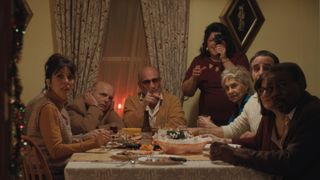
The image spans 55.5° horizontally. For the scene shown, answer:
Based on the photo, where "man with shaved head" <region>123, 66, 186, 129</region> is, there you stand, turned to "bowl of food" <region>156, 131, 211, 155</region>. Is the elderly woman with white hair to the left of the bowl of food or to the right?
left

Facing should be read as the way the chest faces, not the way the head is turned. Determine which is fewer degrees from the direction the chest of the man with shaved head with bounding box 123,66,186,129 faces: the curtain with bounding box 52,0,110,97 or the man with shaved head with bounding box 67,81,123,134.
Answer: the man with shaved head

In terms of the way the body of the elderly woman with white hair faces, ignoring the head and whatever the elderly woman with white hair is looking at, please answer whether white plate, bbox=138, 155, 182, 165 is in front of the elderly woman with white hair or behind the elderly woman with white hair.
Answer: in front

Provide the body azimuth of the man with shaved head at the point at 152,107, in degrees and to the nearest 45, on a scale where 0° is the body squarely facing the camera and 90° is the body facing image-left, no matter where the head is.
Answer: approximately 0°

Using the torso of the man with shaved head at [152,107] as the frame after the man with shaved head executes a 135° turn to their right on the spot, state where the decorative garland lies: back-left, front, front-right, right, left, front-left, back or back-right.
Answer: back-left

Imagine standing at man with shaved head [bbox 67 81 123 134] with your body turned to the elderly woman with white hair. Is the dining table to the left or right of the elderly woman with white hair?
right

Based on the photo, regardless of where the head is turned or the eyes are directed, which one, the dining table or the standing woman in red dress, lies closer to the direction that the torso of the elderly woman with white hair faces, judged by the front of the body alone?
the dining table

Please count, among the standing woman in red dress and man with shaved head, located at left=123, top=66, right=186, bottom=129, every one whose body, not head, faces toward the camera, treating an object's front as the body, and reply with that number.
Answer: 2

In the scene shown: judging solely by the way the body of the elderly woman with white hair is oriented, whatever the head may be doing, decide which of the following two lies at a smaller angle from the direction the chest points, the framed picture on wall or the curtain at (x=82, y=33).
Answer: the curtain

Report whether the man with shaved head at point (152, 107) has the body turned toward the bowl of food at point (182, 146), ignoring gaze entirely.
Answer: yes

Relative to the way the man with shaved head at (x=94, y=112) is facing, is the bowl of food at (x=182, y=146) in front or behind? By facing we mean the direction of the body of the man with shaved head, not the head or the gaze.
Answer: in front

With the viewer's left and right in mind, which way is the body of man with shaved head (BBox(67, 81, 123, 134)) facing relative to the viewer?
facing the viewer and to the right of the viewer
